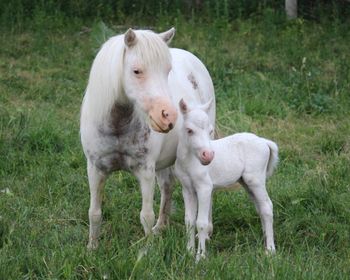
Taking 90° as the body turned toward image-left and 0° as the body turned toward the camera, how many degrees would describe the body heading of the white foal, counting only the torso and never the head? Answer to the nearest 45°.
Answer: approximately 45°

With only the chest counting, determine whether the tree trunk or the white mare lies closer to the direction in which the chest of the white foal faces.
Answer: the white mare

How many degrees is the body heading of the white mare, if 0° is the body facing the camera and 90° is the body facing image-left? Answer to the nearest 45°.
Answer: approximately 45°

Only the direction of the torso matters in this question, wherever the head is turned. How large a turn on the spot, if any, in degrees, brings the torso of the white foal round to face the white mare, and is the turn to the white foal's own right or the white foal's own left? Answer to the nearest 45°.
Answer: approximately 45° to the white foal's own right

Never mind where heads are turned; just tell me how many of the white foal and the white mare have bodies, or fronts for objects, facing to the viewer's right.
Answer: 0

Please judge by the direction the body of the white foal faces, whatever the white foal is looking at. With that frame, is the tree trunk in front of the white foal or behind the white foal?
behind

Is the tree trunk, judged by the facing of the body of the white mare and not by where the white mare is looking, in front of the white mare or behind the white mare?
behind
